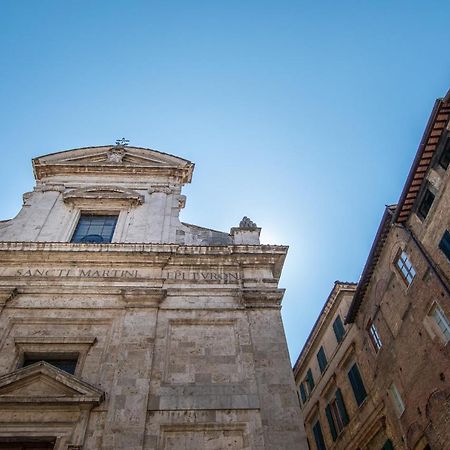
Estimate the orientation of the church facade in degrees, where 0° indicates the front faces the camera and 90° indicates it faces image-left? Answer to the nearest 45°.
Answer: approximately 0°

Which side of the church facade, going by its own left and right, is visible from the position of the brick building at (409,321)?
left
